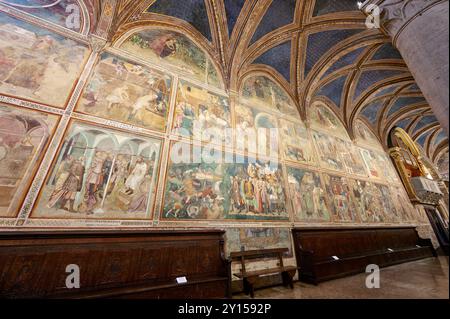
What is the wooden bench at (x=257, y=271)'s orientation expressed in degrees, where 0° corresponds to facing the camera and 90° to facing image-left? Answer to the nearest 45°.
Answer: approximately 315°

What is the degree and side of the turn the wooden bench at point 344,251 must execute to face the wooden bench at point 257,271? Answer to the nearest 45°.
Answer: approximately 90° to its right

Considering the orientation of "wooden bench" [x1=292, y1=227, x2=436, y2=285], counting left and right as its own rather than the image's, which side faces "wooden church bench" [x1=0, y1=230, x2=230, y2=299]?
right

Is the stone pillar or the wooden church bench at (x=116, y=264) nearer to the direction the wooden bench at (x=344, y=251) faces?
the stone pillar

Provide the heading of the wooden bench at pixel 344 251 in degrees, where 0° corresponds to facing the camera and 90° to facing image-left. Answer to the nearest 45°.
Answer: approximately 315°

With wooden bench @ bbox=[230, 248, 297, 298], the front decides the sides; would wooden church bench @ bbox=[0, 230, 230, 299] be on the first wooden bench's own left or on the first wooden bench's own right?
on the first wooden bench's own right

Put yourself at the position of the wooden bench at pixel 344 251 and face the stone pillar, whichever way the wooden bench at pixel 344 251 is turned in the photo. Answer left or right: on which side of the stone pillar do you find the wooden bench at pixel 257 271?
right

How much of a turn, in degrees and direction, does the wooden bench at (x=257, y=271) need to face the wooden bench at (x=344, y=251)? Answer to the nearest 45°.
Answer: approximately 90° to its left

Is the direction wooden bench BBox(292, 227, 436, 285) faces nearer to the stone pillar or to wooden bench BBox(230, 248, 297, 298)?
the stone pillar

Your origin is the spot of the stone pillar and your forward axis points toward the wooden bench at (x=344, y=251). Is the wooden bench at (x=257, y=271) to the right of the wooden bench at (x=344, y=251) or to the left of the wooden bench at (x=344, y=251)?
left
